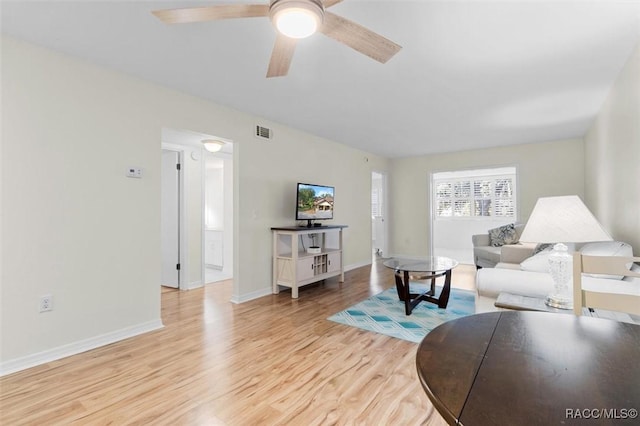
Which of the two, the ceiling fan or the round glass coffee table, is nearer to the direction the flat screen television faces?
the round glass coffee table

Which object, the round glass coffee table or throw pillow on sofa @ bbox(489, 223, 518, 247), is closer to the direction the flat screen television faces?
the round glass coffee table

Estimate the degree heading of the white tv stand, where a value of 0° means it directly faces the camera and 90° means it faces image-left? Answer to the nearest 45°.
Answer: approximately 315°

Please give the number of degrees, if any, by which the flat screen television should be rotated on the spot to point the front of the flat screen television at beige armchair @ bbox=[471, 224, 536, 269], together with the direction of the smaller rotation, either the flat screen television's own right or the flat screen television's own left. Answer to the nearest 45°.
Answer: approximately 45° to the flat screen television's own left

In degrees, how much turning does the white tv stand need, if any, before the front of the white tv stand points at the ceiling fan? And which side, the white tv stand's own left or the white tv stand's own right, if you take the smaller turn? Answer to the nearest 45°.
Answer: approximately 45° to the white tv stand's own right

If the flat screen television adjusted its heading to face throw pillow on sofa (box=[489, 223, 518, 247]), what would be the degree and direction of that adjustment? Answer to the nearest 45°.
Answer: approximately 45° to its left

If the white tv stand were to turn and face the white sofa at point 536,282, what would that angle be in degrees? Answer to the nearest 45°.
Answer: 0° — it already faces it

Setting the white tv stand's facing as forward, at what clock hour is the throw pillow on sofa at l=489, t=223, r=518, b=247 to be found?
The throw pillow on sofa is roughly at 10 o'clock from the white tv stand.

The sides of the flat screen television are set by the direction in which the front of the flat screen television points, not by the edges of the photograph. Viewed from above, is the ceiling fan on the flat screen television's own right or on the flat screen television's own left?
on the flat screen television's own right

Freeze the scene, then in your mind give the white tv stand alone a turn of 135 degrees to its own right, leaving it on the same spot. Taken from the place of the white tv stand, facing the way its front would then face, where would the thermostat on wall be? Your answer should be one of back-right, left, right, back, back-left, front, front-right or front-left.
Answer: front-left

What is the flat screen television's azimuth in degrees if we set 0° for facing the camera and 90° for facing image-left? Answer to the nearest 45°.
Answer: approximately 315°

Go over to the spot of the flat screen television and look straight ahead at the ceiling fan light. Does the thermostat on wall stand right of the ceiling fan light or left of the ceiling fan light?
right

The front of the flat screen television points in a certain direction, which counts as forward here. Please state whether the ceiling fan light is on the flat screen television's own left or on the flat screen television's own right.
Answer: on the flat screen television's own right

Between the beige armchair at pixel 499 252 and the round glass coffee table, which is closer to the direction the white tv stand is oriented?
the round glass coffee table
